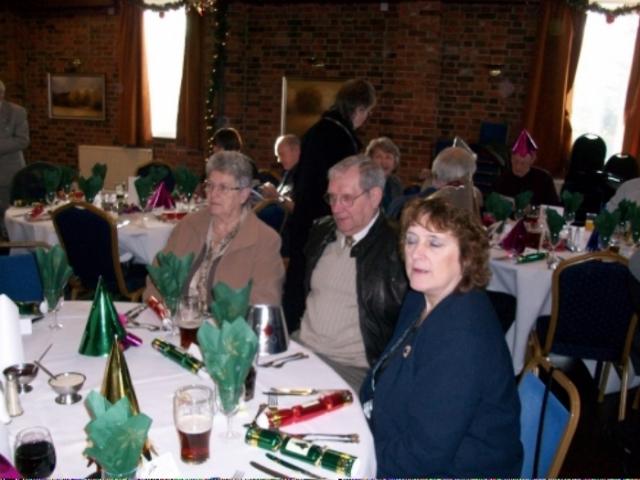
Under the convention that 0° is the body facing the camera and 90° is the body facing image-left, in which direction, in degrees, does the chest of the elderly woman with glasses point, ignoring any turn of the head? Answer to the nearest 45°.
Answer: approximately 45°

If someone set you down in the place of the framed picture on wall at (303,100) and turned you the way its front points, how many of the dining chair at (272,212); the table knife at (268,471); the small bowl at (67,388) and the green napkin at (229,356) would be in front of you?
4

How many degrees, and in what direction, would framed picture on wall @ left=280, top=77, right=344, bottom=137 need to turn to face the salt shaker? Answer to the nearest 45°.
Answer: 0° — it already faces it

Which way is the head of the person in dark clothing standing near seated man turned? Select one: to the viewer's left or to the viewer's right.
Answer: to the viewer's right

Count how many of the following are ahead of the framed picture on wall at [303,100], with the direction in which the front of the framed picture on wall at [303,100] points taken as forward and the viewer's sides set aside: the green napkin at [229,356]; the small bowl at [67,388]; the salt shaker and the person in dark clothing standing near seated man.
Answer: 4

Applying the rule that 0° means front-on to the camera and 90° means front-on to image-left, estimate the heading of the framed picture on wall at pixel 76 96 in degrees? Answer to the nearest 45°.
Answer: approximately 0°

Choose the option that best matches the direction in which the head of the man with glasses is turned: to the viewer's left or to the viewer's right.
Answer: to the viewer's left

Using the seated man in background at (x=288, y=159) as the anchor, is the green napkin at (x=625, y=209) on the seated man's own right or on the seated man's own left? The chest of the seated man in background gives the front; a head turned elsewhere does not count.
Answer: on the seated man's own left

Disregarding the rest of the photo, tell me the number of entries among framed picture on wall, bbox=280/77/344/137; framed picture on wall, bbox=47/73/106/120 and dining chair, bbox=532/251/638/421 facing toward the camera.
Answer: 2

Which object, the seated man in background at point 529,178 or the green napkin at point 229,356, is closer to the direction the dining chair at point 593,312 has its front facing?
the seated man in background

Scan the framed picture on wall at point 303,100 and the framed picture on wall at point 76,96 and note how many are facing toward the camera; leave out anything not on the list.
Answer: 2
